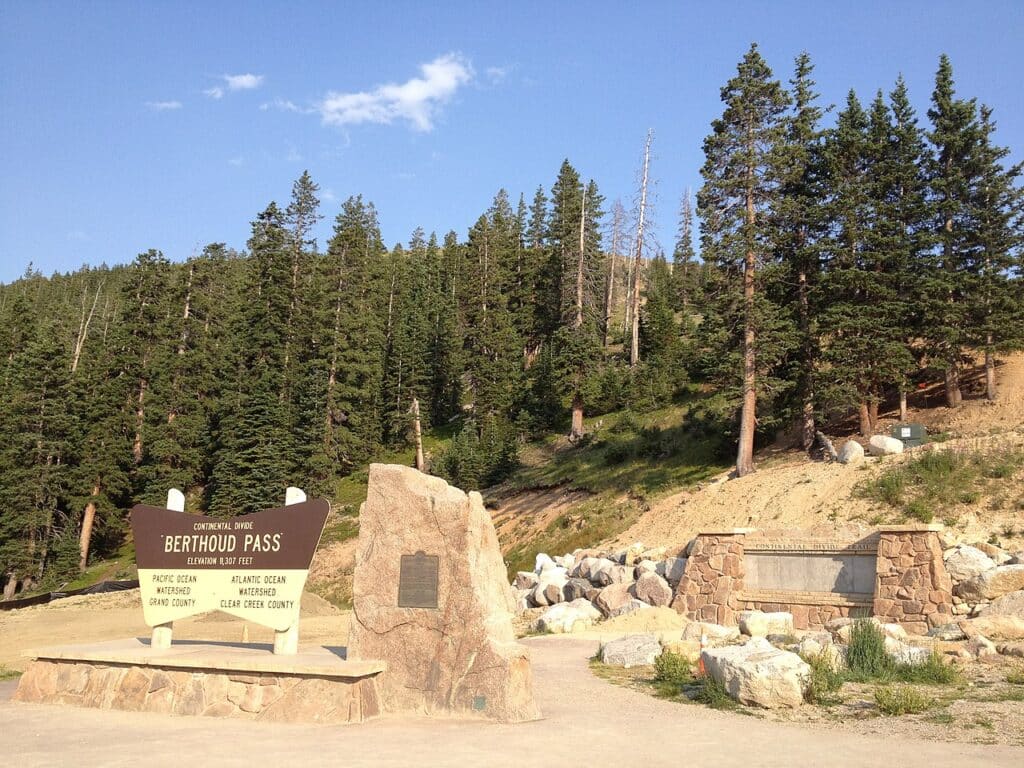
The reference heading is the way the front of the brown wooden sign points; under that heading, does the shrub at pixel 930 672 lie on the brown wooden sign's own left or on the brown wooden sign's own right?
on the brown wooden sign's own left

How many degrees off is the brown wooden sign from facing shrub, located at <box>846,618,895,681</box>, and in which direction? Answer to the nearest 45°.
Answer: approximately 90° to its left

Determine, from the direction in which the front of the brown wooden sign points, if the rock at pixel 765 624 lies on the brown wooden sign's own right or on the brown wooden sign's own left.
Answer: on the brown wooden sign's own left

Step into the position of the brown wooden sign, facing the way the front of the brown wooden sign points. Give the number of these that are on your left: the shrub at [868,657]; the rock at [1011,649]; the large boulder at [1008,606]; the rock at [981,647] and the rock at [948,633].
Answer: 5

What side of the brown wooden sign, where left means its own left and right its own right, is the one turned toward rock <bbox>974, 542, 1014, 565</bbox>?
left

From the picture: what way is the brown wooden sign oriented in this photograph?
toward the camera

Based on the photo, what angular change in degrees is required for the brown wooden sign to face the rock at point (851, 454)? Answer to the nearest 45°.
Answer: approximately 135° to its left

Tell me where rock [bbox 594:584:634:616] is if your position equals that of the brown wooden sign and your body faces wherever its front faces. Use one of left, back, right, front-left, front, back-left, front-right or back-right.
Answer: back-left

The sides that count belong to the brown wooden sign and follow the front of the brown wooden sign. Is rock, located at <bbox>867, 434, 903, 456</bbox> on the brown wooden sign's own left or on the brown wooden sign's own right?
on the brown wooden sign's own left

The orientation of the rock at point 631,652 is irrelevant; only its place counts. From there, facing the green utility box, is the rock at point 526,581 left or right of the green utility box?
left

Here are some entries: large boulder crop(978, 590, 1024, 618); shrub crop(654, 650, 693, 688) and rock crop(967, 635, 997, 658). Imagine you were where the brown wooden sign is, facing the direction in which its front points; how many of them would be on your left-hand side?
3

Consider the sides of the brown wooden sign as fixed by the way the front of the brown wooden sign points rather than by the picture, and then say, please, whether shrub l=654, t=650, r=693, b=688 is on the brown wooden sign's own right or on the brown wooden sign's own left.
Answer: on the brown wooden sign's own left

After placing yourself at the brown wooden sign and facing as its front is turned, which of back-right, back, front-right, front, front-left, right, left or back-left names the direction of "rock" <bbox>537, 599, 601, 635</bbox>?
back-left

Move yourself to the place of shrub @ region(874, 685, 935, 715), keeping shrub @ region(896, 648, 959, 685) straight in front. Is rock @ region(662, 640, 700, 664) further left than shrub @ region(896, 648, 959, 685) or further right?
left

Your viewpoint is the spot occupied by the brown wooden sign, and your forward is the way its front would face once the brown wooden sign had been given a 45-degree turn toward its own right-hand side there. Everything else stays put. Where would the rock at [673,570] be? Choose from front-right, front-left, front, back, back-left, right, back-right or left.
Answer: back
